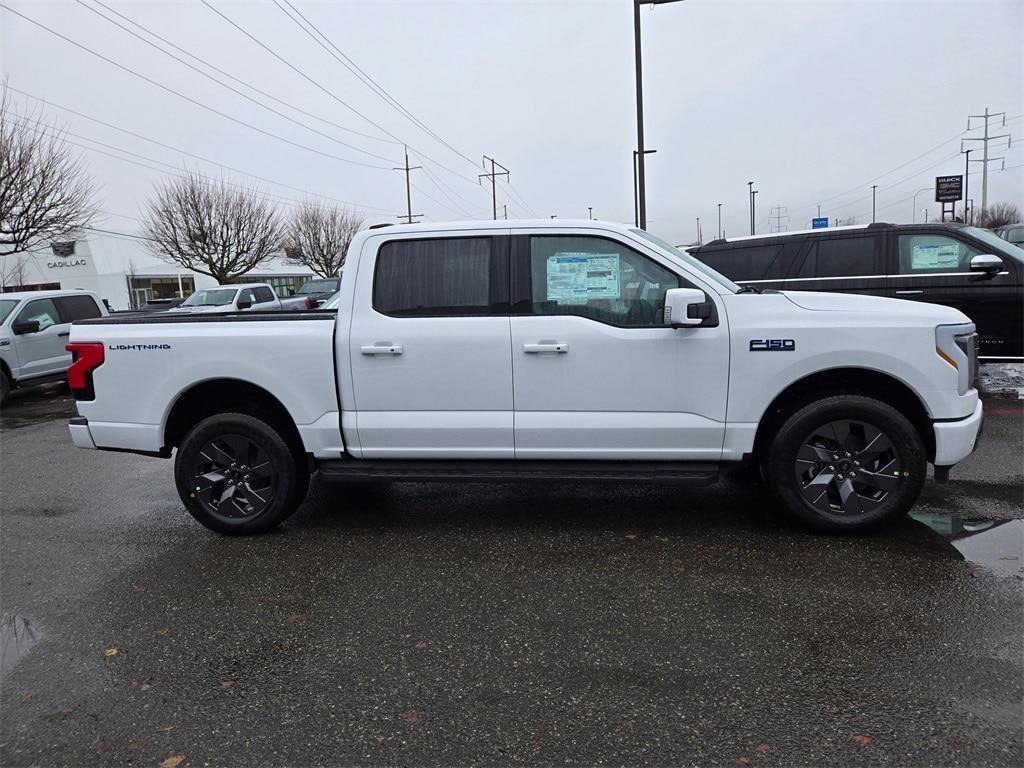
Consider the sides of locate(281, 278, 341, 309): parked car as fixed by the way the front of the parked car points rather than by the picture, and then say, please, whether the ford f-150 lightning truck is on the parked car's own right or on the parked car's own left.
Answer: on the parked car's own left

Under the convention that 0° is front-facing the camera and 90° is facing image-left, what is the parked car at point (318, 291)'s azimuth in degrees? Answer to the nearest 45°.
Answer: approximately 45°

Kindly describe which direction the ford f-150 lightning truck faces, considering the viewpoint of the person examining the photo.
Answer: facing to the right of the viewer

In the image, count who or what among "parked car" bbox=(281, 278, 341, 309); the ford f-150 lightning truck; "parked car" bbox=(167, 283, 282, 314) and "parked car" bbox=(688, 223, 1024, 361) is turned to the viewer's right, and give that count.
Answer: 2

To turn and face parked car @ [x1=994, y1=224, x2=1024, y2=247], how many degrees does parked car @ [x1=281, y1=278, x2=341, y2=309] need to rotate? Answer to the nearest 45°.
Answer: approximately 90° to its left

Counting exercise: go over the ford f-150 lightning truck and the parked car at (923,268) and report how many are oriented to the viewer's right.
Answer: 2

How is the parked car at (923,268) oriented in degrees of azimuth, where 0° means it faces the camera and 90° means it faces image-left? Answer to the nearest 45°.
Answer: approximately 270°

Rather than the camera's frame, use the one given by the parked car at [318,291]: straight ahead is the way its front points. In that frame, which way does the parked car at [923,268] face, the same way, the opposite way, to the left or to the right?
to the left

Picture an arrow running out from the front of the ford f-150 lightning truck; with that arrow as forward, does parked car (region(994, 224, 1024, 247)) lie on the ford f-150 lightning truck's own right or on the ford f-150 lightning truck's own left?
on the ford f-150 lightning truck's own left

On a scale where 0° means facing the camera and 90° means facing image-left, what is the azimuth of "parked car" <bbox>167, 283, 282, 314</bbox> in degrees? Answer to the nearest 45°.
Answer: approximately 45°
